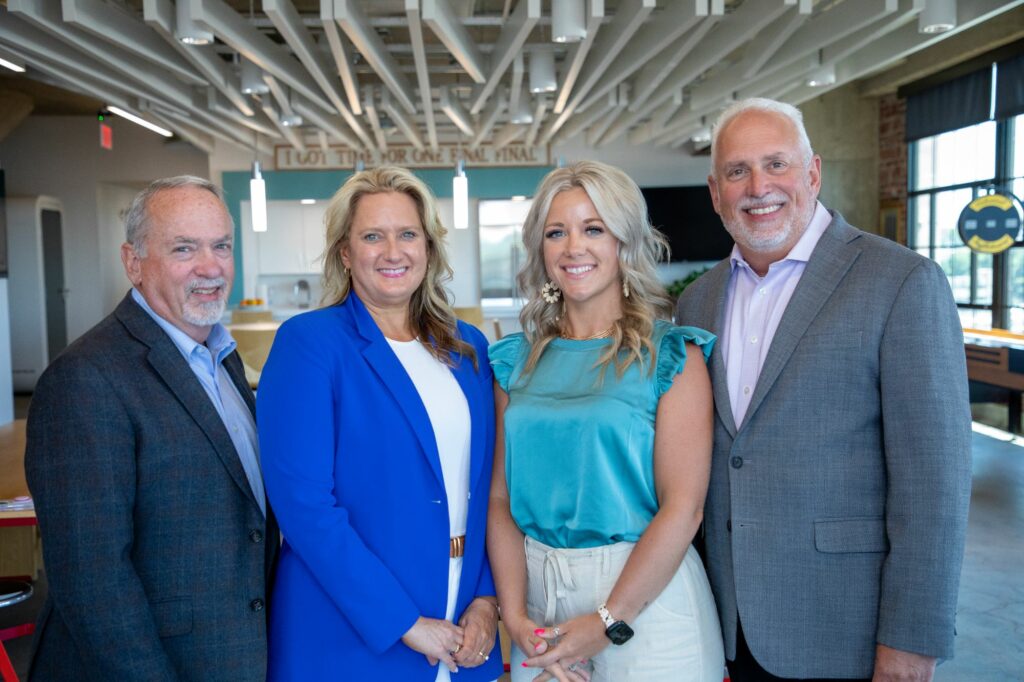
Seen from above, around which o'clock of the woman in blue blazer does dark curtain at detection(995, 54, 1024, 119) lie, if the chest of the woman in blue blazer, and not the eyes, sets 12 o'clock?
The dark curtain is roughly at 9 o'clock from the woman in blue blazer.

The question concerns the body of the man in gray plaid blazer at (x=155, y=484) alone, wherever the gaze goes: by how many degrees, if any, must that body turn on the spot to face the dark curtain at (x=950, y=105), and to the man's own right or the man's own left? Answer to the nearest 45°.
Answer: approximately 90° to the man's own left

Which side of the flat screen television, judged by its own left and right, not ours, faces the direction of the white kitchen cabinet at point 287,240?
right

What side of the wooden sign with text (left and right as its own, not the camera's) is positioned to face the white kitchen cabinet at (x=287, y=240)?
right

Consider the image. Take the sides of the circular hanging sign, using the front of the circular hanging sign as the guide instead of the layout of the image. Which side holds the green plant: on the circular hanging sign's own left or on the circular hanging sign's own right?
on the circular hanging sign's own right

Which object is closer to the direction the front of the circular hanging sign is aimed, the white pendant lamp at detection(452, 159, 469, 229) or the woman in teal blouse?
the woman in teal blouse

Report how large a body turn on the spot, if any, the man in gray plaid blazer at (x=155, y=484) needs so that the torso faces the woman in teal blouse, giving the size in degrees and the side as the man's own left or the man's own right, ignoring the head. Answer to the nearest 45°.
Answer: approximately 45° to the man's own left

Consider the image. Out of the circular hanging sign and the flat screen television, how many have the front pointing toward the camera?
2

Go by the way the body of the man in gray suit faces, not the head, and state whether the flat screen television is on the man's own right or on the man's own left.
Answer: on the man's own right
